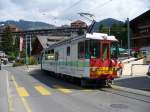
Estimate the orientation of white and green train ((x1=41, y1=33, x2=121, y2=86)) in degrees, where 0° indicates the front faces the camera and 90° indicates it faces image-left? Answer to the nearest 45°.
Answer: approximately 315°
